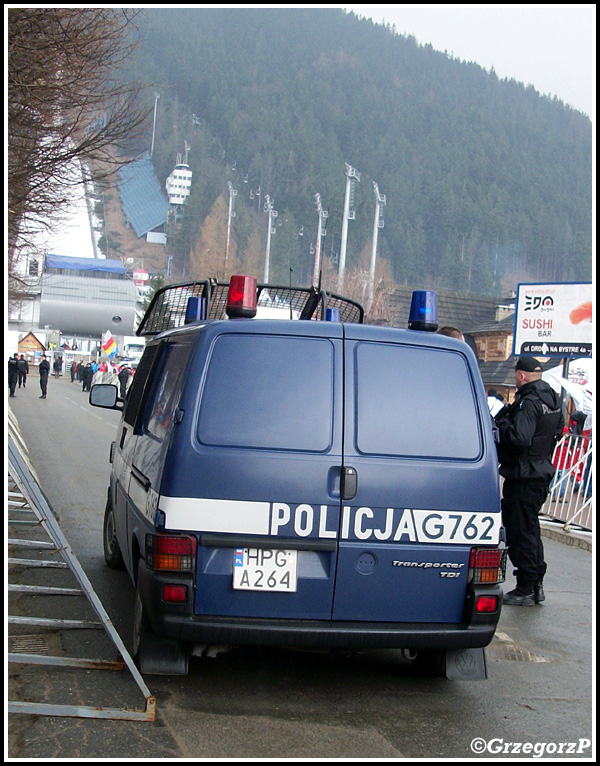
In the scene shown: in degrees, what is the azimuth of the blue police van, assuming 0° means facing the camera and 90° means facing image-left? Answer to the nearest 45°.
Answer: approximately 180°

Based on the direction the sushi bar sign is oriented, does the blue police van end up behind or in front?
in front

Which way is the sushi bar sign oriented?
toward the camera

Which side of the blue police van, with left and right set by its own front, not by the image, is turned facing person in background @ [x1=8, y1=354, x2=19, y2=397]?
front

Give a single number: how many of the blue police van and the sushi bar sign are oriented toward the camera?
1

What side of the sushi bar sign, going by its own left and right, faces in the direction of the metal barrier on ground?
front

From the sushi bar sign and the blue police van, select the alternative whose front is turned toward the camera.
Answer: the sushi bar sign

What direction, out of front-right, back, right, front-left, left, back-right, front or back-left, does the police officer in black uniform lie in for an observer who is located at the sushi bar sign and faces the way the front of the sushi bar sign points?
front

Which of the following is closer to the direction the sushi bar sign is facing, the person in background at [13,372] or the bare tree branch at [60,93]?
the bare tree branch

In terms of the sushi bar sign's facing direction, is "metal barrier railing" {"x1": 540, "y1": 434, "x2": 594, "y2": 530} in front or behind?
in front

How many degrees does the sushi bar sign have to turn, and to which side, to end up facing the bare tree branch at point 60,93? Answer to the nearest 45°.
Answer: approximately 45° to its right

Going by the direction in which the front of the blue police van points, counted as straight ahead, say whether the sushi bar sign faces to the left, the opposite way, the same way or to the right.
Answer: the opposite way
